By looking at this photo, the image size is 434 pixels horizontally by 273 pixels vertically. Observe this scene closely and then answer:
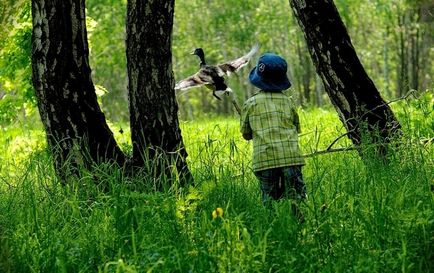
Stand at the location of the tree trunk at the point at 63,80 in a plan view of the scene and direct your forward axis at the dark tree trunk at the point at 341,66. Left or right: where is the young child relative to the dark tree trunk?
right

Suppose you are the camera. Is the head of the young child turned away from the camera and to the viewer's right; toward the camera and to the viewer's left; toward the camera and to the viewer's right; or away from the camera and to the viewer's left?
away from the camera and to the viewer's left

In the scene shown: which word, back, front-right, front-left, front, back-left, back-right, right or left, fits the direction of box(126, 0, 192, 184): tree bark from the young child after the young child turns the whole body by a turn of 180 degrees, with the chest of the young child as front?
back-right

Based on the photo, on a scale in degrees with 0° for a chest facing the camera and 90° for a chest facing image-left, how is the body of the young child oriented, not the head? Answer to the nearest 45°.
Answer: approximately 180°

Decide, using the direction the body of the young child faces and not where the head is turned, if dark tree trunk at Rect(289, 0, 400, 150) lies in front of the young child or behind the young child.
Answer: in front

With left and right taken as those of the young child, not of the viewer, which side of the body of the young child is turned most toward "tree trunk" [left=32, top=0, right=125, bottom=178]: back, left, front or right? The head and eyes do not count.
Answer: left
